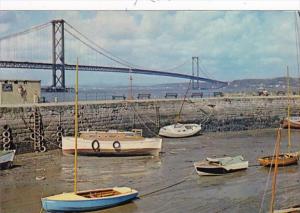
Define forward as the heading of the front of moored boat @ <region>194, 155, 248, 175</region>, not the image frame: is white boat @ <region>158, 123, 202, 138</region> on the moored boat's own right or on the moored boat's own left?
on the moored boat's own right

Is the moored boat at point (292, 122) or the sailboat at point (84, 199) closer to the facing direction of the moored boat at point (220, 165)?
the sailboat

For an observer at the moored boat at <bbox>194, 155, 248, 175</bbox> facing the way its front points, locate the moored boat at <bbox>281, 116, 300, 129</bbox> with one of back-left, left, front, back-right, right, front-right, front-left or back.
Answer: back-right

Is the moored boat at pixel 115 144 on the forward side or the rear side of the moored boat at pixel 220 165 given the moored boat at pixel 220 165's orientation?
on the forward side

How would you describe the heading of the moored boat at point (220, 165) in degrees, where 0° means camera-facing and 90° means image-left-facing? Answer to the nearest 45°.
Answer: approximately 90°

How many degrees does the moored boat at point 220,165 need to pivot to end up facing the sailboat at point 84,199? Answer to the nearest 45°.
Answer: approximately 45° to its left

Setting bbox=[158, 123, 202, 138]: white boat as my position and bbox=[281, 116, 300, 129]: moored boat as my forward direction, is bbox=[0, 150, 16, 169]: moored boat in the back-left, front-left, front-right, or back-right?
back-right
